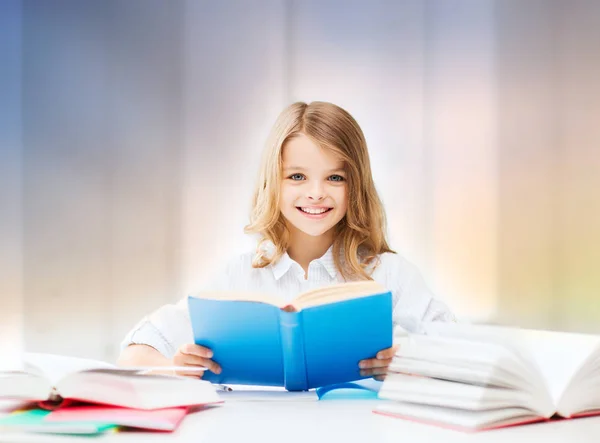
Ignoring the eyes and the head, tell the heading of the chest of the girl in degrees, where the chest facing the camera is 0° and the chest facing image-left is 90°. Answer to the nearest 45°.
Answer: approximately 0°

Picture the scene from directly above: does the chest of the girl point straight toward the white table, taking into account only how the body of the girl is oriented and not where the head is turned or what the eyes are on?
yes
